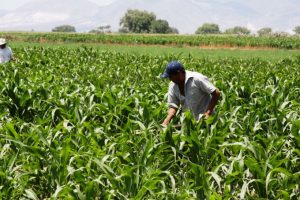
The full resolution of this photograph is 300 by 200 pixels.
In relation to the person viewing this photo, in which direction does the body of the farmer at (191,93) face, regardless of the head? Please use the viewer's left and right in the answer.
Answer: facing the viewer and to the left of the viewer
